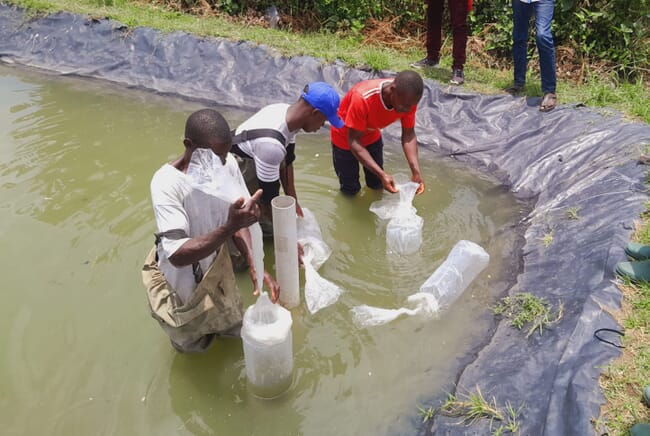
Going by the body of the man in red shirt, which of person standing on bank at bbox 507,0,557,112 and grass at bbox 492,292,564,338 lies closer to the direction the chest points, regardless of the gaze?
the grass

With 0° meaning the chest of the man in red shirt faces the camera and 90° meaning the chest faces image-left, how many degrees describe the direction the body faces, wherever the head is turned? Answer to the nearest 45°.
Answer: approximately 315°

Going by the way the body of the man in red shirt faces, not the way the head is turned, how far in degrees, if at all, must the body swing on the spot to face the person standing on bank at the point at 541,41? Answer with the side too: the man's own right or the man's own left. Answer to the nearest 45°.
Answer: approximately 90° to the man's own left

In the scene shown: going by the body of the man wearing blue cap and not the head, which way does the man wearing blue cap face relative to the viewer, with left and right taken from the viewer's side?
facing to the right of the viewer

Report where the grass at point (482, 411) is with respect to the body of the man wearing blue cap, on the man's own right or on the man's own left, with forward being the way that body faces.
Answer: on the man's own right
